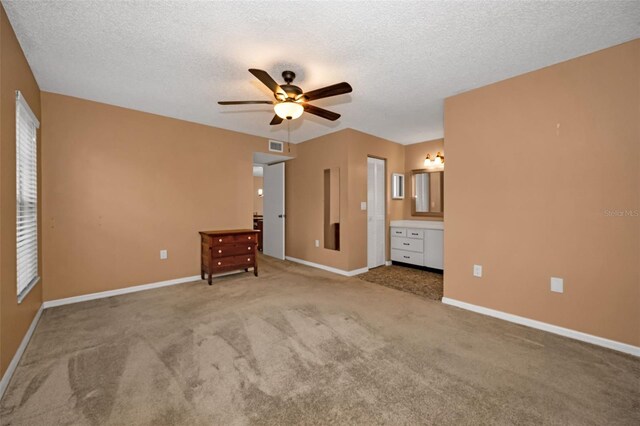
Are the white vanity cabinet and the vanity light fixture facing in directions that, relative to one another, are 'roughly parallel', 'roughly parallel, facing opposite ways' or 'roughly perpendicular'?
roughly parallel

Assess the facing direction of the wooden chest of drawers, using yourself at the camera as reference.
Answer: facing the viewer and to the right of the viewer

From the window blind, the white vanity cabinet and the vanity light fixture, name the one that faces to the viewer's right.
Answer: the window blind

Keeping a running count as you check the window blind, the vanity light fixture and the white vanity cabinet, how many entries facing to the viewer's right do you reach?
1

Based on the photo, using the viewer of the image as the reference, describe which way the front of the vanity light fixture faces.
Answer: facing the viewer and to the left of the viewer

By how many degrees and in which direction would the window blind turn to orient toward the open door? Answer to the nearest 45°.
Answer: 0° — it already faces it

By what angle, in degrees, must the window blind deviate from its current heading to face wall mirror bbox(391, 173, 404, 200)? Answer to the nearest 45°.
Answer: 0° — it already faces it

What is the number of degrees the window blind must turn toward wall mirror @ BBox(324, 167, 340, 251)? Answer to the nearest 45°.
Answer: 0° — it already faces it

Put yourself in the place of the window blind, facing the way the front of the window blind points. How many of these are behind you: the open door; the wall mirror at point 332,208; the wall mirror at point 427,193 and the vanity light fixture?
0

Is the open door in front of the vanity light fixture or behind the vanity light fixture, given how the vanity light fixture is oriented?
in front

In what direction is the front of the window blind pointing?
to the viewer's right

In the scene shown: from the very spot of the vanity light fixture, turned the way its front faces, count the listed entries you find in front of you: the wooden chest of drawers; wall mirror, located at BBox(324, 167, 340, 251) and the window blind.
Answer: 3

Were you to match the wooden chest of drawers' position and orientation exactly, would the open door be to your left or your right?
on your left

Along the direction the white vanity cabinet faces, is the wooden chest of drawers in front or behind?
in front

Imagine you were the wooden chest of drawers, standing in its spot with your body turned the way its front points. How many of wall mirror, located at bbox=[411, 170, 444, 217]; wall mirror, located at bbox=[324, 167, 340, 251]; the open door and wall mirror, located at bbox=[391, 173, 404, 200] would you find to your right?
0

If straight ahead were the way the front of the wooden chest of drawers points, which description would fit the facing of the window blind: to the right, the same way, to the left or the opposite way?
to the left
